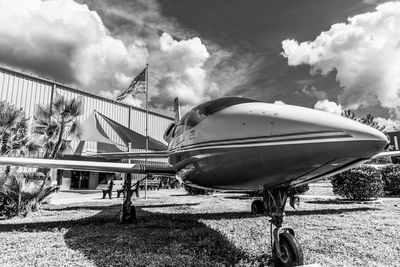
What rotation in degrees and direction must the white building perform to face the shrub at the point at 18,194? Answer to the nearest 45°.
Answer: approximately 45° to its right

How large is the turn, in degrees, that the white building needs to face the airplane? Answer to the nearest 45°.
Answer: approximately 45° to its right

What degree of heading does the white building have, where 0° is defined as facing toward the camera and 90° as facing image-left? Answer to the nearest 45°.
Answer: approximately 315°

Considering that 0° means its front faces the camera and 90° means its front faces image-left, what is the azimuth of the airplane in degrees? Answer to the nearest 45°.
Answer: approximately 315°

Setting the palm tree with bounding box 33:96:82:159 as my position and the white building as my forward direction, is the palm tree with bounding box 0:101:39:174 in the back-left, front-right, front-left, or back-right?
back-left

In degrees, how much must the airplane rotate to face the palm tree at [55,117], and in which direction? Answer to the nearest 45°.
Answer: approximately 180°

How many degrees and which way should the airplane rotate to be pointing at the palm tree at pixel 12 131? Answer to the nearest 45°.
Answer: approximately 180°

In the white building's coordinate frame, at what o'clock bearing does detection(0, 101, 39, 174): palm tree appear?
The palm tree is roughly at 2 o'clock from the white building.

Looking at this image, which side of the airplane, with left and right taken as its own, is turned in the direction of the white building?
back
